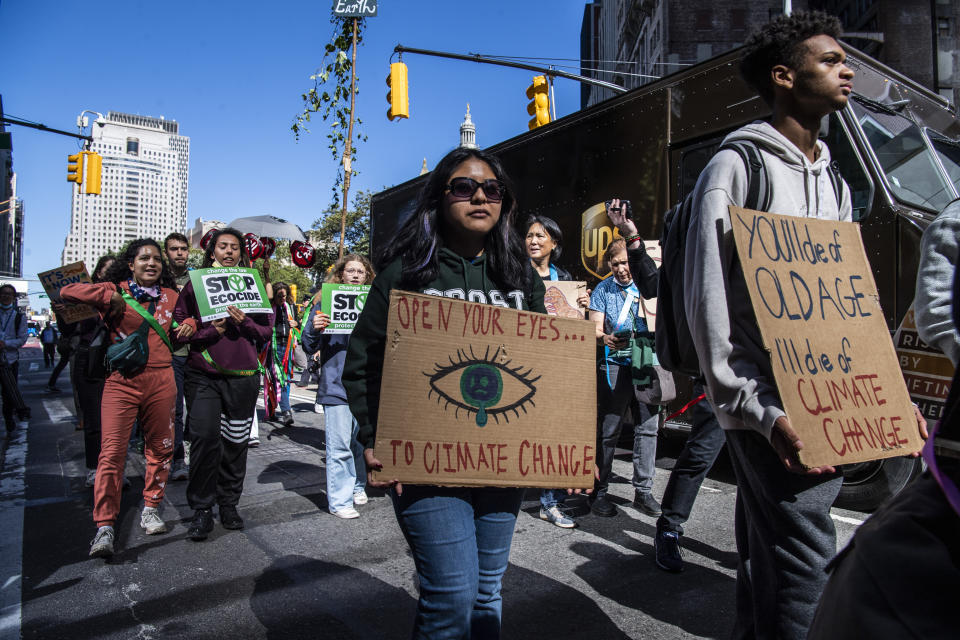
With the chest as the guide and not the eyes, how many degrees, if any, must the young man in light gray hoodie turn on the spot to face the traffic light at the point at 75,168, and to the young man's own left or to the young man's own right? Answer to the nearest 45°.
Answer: approximately 180°

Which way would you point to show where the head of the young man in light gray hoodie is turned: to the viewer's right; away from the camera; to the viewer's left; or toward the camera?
to the viewer's right

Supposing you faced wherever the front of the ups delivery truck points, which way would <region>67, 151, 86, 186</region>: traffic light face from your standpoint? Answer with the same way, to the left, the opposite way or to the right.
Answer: to the right

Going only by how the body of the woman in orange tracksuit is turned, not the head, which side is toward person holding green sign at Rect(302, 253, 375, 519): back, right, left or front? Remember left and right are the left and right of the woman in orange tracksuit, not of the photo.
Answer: left

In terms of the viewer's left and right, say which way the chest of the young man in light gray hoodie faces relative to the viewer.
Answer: facing the viewer and to the right of the viewer

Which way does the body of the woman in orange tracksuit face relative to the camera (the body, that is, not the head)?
toward the camera

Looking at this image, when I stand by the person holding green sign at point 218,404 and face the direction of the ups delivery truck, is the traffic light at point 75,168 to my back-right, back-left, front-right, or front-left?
back-left

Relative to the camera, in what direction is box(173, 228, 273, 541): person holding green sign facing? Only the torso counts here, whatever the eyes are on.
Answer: toward the camera
